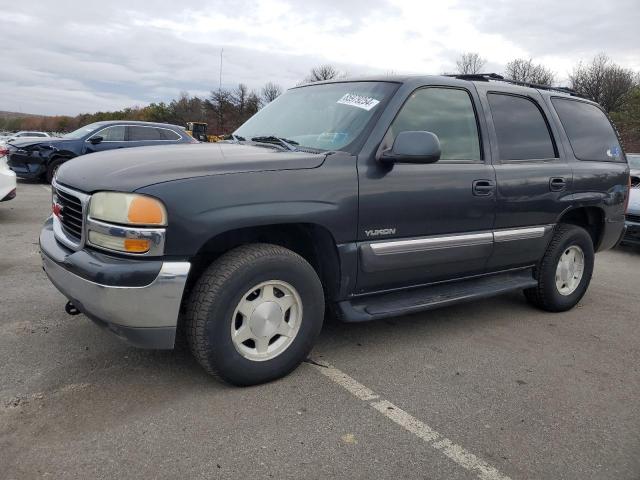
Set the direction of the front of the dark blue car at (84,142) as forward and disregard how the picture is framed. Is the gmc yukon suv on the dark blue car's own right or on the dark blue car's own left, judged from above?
on the dark blue car's own left

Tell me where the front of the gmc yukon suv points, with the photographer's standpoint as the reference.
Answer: facing the viewer and to the left of the viewer

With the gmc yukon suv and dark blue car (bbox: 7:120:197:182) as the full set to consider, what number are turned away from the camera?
0

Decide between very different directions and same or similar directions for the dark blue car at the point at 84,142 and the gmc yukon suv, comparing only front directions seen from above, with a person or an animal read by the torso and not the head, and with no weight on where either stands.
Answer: same or similar directions

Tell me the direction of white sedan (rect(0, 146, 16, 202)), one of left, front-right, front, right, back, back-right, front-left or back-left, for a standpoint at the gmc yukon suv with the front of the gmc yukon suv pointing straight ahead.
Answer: right

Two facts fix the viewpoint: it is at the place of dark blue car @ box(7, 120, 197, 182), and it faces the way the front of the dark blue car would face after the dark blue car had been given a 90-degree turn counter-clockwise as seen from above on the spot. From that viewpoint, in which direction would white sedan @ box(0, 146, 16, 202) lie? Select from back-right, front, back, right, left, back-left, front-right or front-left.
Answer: front-right

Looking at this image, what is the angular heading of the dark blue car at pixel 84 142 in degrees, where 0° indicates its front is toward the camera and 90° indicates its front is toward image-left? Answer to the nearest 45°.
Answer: approximately 45°
